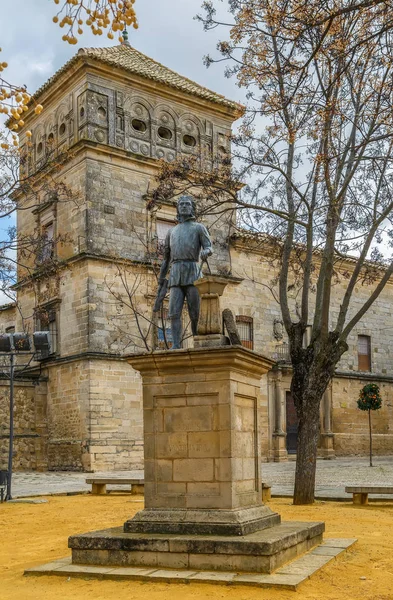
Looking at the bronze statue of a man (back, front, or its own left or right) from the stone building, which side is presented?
back

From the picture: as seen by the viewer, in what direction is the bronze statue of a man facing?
toward the camera

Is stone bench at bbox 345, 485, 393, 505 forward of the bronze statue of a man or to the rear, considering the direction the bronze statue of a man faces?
to the rear

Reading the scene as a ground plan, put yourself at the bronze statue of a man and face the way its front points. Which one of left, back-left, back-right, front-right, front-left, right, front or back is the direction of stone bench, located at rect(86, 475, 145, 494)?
back

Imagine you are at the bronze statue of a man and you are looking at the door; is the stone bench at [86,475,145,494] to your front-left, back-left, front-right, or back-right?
front-left

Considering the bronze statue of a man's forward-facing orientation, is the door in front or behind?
behind

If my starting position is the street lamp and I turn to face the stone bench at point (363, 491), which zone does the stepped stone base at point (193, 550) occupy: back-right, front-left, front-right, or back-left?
front-right

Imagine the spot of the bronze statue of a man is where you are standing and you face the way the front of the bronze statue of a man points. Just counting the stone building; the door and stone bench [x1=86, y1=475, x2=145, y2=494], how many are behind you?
3

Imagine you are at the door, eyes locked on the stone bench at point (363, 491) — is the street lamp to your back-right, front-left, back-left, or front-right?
front-right
